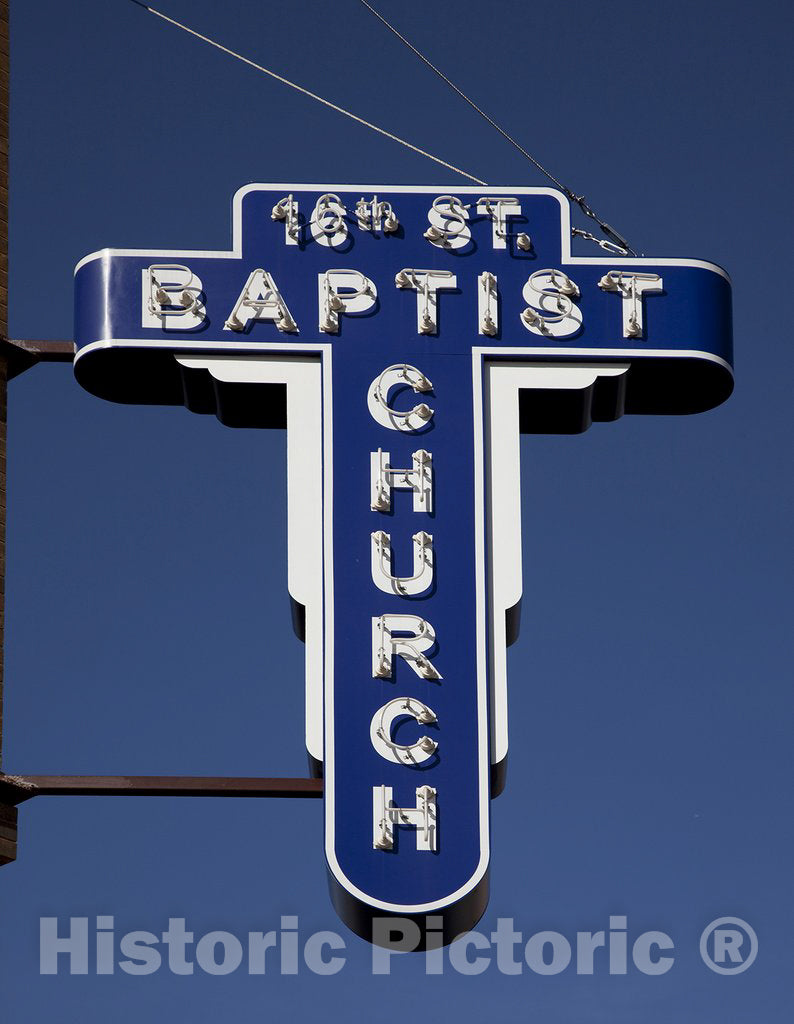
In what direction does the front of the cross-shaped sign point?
toward the camera
